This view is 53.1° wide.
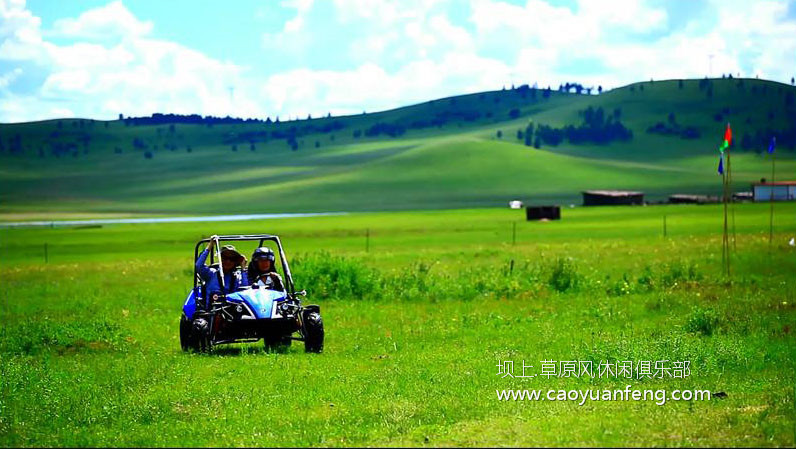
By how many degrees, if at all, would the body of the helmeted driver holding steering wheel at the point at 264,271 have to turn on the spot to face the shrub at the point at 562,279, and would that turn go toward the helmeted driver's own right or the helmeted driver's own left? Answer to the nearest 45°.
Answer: approximately 135° to the helmeted driver's own left

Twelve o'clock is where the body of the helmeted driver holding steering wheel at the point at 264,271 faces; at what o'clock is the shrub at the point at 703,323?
The shrub is roughly at 9 o'clock from the helmeted driver holding steering wheel.

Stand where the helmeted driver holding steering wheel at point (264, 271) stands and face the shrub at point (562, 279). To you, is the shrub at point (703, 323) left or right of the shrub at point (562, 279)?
right

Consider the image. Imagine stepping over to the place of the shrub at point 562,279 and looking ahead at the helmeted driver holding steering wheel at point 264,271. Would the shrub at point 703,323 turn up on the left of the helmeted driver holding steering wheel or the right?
left

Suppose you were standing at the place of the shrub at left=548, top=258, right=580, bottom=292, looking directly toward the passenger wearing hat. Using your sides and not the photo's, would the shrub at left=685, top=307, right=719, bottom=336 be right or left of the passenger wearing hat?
left

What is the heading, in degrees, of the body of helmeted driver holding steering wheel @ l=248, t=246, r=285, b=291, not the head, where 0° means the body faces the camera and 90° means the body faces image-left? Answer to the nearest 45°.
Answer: approximately 0°
